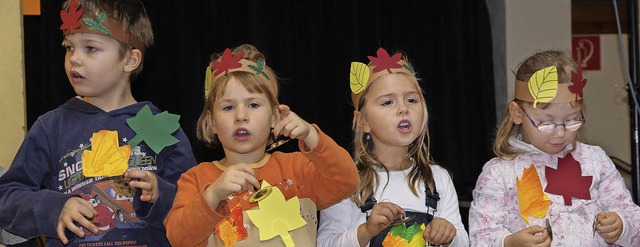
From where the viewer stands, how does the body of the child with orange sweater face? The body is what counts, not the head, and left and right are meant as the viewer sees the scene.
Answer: facing the viewer

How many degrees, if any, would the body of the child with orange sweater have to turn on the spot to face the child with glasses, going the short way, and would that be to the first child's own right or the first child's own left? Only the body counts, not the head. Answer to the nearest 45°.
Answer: approximately 90° to the first child's own left

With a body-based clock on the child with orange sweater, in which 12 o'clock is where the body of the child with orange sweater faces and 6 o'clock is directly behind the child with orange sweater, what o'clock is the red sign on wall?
The red sign on wall is roughly at 7 o'clock from the child with orange sweater.

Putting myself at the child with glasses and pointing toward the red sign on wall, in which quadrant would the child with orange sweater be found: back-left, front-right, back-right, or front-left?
back-left
